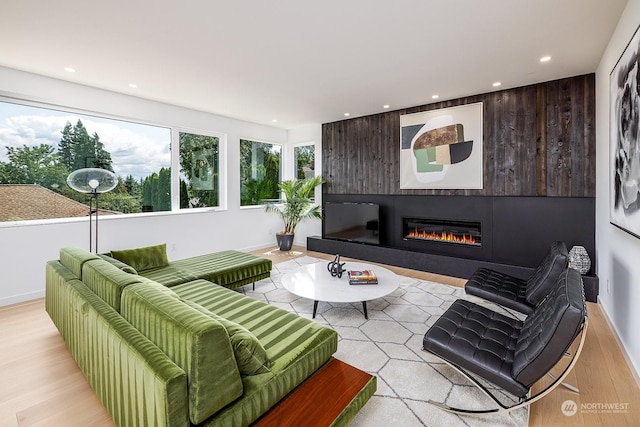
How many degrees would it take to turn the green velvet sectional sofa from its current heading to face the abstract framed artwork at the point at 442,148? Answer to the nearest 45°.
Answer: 0° — it already faces it

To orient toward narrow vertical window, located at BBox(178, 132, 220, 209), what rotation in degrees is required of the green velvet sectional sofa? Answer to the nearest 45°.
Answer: approximately 45° to its left

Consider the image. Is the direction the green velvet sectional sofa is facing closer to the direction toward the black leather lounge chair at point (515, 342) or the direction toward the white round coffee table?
the white round coffee table

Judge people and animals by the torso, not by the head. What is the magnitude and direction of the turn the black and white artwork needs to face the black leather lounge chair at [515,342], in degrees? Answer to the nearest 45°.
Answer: approximately 90° to its left

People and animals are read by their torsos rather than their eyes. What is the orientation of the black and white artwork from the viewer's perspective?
to the viewer's left

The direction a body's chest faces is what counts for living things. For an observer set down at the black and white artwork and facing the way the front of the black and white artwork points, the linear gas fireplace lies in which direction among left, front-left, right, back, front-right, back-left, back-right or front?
front-right

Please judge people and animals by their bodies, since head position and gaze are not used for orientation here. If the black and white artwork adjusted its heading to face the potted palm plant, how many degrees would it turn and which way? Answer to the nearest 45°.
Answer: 0° — it already faces it

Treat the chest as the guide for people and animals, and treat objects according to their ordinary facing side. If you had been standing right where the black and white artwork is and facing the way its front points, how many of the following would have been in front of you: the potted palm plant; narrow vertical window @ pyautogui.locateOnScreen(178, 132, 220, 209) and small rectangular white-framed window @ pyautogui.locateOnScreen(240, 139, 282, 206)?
3

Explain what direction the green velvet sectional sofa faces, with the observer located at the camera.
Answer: facing away from the viewer and to the right of the viewer

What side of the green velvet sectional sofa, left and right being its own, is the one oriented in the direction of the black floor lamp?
left

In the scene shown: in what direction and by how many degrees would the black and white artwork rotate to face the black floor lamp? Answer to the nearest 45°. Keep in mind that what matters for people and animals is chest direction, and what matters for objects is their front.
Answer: approximately 45° to its left

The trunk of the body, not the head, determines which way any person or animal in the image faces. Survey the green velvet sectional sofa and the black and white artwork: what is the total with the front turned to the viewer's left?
1
